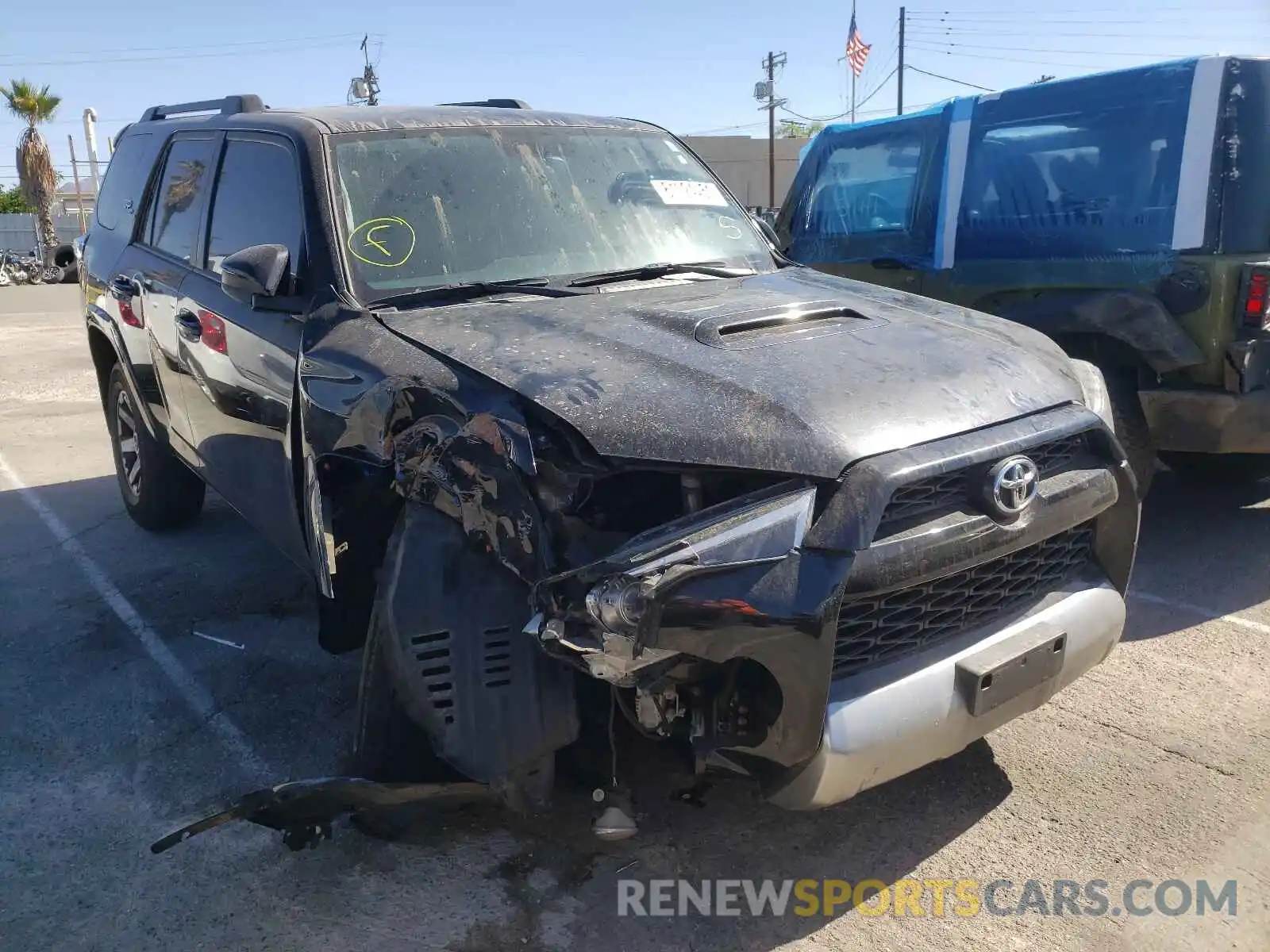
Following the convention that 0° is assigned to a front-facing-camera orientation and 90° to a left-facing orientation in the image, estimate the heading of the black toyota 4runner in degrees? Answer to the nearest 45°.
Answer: approximately 315°

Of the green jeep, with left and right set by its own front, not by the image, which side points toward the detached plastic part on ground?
left

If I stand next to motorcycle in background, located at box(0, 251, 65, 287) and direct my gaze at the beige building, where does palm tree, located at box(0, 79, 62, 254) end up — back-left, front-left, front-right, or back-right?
front-left

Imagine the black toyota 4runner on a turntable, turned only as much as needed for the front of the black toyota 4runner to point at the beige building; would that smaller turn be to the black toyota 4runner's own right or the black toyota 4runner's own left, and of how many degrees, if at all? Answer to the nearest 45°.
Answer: approximately 135° to the black toyota 4runner's own left

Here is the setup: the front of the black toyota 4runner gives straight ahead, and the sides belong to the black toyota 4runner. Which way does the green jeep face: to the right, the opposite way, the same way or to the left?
the opposite way

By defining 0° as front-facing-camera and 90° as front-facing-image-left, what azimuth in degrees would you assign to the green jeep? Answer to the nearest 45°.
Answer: approximately 135°

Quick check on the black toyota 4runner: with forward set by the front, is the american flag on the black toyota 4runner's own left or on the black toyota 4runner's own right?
on the black toyota 4runner's own left

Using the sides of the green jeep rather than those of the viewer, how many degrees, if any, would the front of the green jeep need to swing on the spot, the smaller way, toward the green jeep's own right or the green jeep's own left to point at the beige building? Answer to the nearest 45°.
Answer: approximately 45° to the green jeep's own right

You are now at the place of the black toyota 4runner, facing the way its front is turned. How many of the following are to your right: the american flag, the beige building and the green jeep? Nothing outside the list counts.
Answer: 0

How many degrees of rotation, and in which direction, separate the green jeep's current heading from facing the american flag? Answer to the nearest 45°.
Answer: approximately 45° to its right

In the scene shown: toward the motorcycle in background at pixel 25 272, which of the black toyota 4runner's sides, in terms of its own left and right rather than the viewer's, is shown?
back

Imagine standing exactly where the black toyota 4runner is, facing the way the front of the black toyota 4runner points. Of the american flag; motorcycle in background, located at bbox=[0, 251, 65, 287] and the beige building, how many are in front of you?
0
